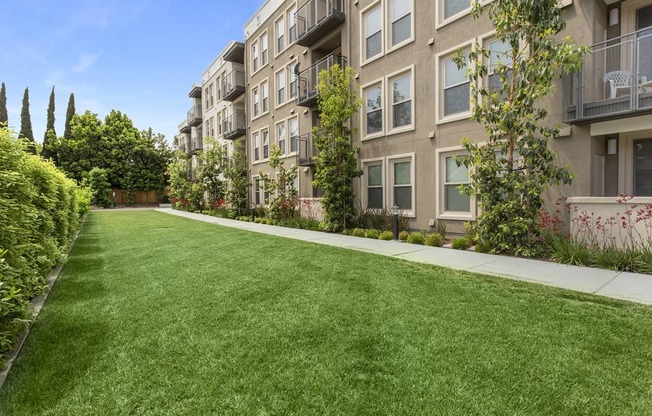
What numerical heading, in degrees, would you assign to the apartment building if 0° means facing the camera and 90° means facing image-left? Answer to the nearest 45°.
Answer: approximately 45°

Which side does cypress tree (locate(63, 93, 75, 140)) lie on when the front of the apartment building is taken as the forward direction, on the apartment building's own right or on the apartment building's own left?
on the apartment building's own right
